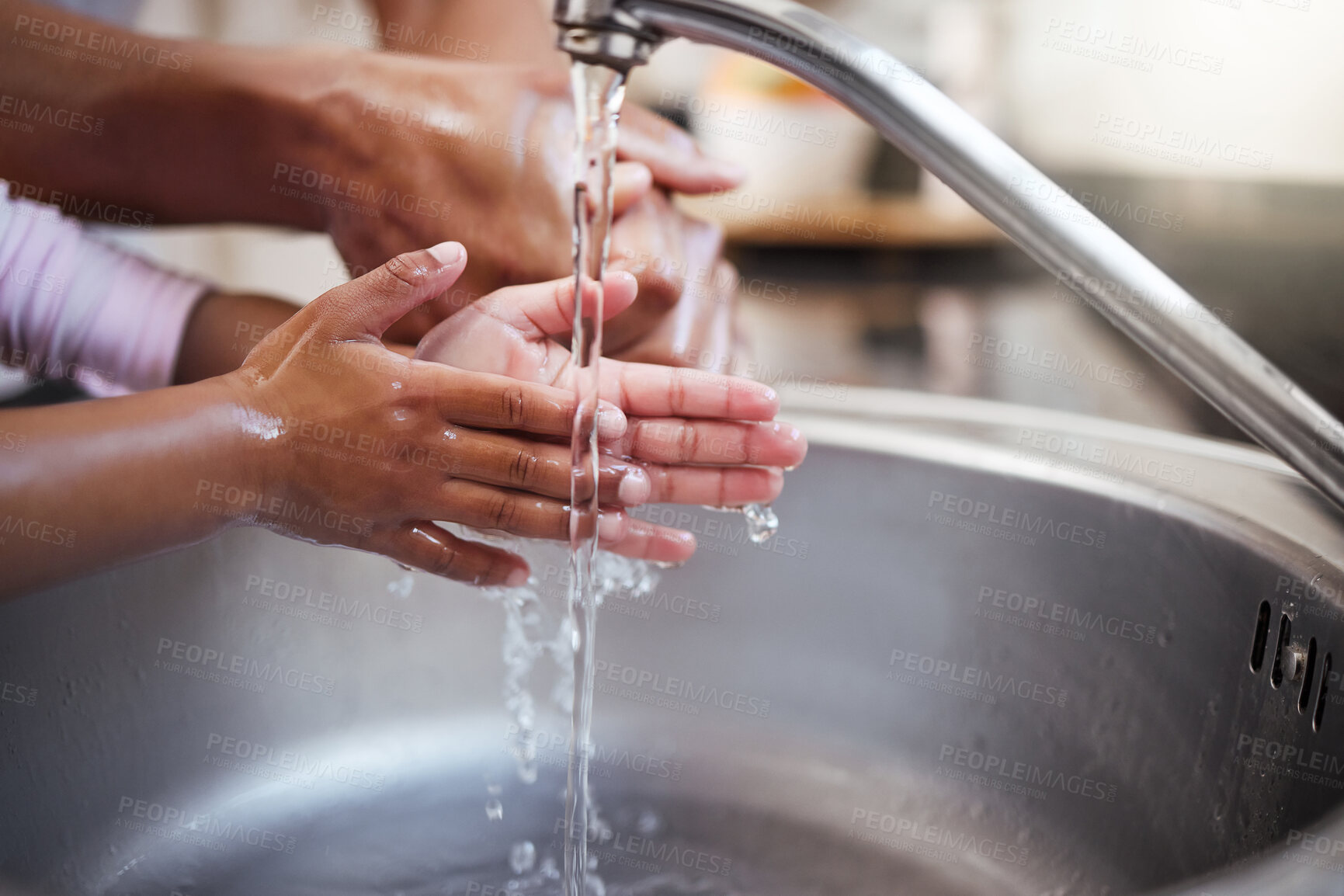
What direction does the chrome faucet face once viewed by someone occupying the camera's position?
facing to the left of the viewer
